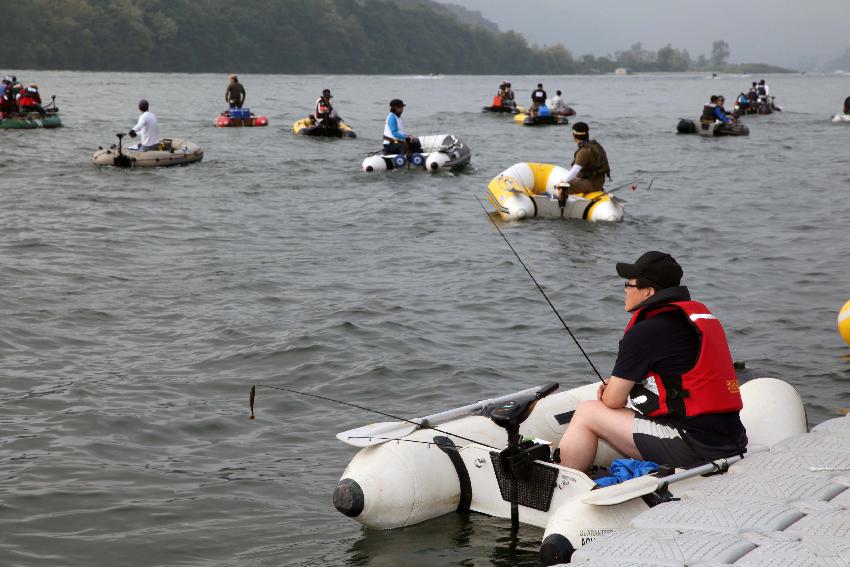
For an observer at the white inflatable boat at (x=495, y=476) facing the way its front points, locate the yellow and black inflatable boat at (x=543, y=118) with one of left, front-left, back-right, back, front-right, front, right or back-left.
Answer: front-left

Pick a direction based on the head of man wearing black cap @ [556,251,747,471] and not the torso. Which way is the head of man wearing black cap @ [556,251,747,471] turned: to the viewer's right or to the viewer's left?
to the viewer's left

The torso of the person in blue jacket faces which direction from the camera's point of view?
to the viewer's right

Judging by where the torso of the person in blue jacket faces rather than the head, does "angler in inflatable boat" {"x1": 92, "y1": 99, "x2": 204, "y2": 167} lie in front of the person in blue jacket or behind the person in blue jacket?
behind

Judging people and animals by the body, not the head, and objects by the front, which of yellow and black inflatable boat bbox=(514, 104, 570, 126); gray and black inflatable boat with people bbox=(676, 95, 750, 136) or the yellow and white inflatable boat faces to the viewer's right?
gray and black inflatable boat with people bbox=(676, 95, 750, 136)

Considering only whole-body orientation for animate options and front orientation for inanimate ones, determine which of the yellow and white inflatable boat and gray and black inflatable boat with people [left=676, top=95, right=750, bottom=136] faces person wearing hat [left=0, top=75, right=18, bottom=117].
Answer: the yellow and white inflatable boat

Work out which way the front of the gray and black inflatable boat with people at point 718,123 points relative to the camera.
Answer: to the viewer's right

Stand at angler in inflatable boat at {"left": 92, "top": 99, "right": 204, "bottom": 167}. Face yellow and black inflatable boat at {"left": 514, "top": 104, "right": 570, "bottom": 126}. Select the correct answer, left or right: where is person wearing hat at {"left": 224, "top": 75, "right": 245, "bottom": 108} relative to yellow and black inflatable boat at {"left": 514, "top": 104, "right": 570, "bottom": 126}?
left
